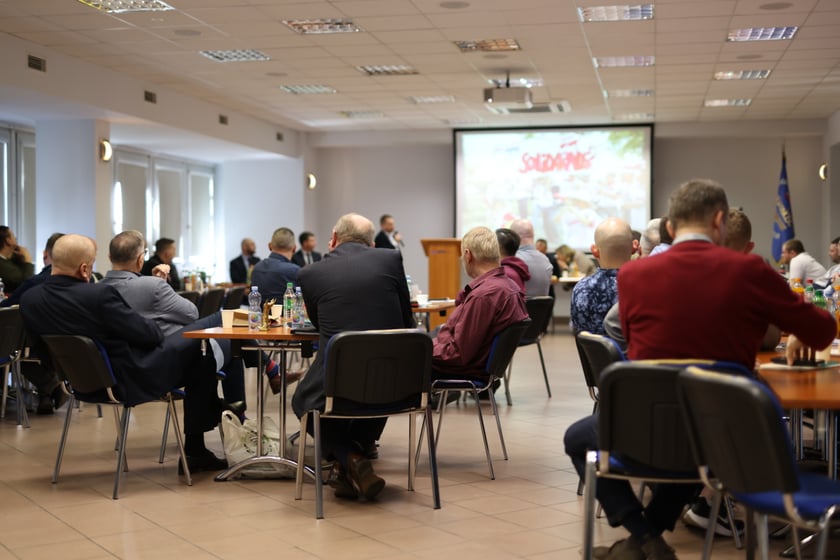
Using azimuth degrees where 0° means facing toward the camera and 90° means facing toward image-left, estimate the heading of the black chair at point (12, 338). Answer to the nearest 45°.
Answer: approximately 135°

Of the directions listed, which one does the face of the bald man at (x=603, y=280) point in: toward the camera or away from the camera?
away from the camera

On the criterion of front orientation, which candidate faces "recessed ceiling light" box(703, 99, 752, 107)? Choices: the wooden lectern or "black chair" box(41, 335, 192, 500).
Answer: the black chair

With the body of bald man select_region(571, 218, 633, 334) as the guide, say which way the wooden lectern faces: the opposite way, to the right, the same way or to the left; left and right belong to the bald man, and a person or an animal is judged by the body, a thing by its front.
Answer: the opposite way

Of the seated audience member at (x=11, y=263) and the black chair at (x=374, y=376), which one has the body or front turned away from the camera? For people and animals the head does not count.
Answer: the black chair

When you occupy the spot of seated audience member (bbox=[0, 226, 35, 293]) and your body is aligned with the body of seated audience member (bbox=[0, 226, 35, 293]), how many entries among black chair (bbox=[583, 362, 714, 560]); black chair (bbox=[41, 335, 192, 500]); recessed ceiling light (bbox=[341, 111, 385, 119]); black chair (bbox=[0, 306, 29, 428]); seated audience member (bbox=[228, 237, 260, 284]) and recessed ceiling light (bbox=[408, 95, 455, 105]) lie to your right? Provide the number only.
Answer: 3

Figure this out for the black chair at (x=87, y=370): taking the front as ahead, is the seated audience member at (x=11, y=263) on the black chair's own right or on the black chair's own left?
on the black chair's own left

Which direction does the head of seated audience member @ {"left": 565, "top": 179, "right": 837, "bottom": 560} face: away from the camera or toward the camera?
away from the camera

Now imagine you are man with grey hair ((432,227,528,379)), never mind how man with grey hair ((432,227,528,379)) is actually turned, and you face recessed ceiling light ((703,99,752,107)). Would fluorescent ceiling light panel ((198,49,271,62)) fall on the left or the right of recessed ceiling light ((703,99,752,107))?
left

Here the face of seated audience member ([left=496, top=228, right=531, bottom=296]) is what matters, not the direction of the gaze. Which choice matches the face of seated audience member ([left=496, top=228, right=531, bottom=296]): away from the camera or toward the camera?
away from the camera

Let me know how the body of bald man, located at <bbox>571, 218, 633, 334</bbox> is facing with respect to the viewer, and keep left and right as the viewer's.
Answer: facing away from the viewer

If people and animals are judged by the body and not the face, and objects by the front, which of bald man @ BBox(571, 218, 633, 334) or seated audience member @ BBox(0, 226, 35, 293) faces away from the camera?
the bald man

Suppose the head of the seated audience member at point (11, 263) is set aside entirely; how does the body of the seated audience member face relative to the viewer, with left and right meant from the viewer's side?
facing to the right of the viewer

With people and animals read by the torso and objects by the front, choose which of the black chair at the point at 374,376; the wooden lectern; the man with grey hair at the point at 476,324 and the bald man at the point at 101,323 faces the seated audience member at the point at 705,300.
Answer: the wooden lectern
